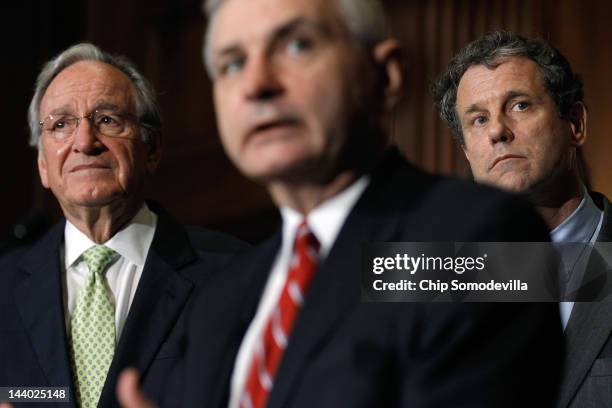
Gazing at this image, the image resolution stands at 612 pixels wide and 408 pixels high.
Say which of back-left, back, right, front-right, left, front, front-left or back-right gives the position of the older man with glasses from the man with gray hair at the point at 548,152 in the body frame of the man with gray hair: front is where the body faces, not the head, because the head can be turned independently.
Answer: front-right

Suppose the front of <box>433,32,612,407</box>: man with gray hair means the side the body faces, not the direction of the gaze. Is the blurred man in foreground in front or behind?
in front

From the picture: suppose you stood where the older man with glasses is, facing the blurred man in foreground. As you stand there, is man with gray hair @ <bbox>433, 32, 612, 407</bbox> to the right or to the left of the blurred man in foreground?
left

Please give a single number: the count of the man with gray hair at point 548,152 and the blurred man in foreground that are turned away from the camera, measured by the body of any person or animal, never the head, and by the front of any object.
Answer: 0

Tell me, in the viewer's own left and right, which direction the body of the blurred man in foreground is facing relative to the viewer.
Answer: facing the viewer and to the left of the viewer

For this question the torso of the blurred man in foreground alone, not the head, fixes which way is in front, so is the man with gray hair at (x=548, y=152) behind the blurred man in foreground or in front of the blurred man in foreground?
behind

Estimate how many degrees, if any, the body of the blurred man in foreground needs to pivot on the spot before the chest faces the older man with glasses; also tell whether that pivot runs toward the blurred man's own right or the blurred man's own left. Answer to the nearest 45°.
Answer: approximately 90° to the blurred man's own right

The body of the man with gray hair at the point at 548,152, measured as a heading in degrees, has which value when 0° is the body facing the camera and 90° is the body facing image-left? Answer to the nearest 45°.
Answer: approximately 45°
